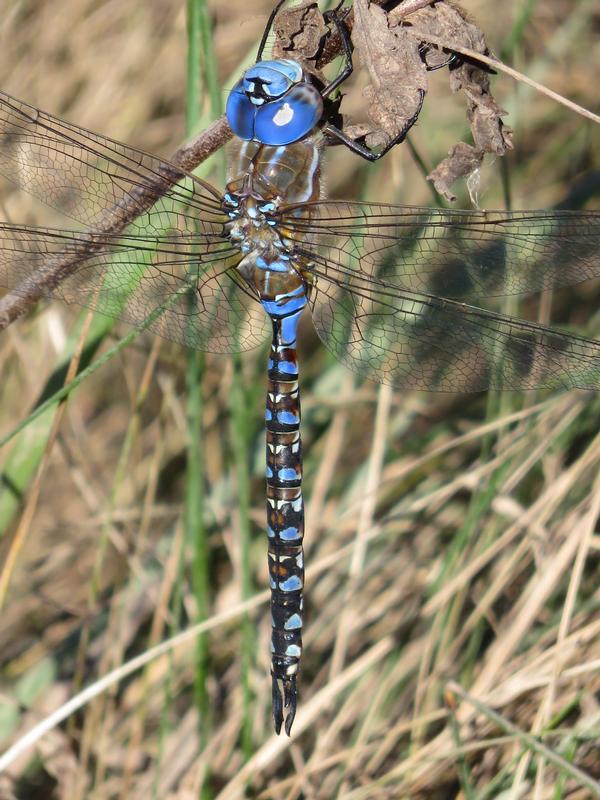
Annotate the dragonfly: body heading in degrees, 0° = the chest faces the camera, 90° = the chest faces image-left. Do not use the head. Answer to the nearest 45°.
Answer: approximately 180°
